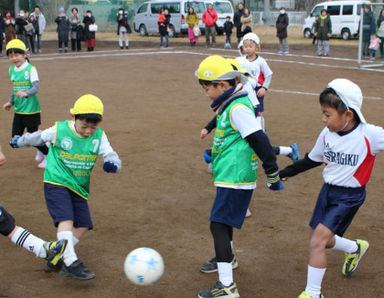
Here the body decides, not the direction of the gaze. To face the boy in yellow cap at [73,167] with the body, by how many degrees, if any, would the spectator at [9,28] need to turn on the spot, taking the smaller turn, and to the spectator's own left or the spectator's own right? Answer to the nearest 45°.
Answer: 0° — they already face them

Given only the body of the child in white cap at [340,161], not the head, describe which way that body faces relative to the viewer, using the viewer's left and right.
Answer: facing the viewer and to the left of the viewer

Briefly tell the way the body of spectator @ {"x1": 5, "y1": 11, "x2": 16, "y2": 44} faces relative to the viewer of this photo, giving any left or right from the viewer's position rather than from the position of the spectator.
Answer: facing the viewer

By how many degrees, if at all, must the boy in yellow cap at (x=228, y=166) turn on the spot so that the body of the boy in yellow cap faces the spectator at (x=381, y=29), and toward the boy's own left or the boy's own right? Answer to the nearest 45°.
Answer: approximately 90° to the boy's own right

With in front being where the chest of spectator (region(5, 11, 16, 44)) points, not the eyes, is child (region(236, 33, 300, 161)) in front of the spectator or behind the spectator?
in front

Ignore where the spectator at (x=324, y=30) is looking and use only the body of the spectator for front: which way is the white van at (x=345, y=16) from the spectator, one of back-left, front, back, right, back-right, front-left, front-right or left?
back

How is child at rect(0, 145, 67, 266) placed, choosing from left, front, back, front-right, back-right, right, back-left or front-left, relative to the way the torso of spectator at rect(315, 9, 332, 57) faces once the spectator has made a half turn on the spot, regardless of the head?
back

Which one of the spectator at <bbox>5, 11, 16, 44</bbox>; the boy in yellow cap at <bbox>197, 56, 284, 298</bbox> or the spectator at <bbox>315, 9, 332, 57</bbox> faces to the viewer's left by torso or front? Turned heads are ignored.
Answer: the boy in yellow cap

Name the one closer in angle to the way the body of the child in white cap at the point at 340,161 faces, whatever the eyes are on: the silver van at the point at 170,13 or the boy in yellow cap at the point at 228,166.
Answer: the boy in yellow cap

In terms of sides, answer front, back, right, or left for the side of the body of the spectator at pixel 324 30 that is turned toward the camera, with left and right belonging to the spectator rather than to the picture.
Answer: front
